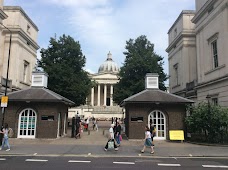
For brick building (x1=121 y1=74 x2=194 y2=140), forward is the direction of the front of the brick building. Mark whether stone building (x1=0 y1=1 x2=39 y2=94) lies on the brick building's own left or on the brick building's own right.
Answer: on the brick building's own right

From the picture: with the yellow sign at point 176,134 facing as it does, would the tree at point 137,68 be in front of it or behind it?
behind

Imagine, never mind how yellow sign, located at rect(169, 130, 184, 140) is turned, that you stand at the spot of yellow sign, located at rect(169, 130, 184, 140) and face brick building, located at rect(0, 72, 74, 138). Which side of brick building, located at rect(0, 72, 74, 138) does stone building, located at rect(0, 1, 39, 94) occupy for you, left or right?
right

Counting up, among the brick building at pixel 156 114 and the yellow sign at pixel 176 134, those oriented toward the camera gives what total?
2

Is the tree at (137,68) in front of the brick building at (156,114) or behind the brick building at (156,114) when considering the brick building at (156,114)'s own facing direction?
behind

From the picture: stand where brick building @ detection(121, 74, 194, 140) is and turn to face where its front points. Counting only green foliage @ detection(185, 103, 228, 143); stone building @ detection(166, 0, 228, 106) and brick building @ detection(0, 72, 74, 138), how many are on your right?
1

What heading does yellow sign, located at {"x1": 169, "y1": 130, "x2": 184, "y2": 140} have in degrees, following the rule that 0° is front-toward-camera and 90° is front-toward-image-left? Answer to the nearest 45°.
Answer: approximately 0°

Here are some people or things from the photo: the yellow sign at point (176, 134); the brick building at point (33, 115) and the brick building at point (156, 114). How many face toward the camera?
3

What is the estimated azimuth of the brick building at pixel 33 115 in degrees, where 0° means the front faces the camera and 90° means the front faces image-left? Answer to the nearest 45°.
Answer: approximately 0°

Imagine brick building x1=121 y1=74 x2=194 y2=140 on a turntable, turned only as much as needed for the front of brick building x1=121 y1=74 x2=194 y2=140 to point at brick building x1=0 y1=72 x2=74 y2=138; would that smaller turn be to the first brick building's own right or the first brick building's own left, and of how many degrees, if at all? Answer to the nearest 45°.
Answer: approximately 90° to the first brick building's own right
